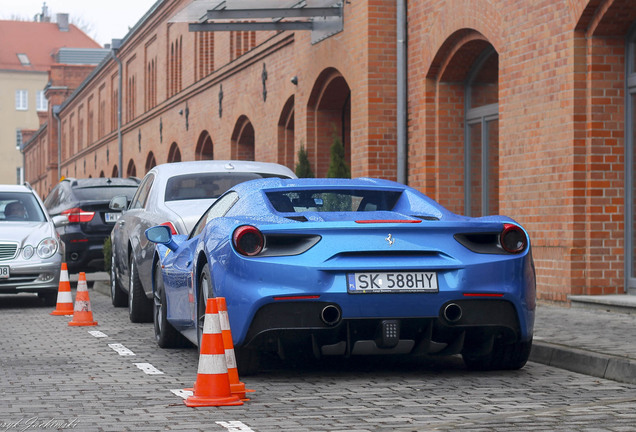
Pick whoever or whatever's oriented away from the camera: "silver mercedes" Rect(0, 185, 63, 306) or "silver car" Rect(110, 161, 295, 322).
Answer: the silver car

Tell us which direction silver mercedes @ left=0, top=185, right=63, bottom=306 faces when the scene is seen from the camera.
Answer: facing the viewer

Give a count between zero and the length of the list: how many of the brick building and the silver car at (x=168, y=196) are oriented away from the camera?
1

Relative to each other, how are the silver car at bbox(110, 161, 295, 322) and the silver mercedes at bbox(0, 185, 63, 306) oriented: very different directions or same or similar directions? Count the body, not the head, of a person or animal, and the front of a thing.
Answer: very different directions

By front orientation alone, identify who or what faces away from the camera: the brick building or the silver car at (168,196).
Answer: the silver car

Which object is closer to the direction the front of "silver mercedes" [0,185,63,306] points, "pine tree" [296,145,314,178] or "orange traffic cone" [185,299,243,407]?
the orange traffic cone

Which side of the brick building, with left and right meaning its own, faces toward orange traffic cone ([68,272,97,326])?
front

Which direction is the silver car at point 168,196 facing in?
away from the camera

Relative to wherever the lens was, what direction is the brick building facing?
facing the viewer and to the left of the viewer

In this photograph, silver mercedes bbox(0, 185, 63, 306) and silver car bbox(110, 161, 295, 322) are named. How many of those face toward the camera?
1

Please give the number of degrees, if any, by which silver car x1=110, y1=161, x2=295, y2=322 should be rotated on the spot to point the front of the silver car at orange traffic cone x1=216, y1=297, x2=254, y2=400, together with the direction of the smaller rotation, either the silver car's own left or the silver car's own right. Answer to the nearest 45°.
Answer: approximately 180°

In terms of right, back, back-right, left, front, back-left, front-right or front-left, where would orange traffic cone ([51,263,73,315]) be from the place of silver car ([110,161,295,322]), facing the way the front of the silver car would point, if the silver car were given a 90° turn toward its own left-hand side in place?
front-right

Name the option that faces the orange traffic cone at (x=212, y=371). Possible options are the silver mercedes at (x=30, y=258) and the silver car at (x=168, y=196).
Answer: the silver mercedes

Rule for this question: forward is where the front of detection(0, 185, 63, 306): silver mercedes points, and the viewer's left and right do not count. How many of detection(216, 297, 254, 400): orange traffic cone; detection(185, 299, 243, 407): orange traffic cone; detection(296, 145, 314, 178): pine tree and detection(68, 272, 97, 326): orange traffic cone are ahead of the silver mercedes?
3

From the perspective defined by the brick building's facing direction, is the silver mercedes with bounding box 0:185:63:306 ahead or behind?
ahead

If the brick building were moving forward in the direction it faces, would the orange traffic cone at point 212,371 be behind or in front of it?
in front
